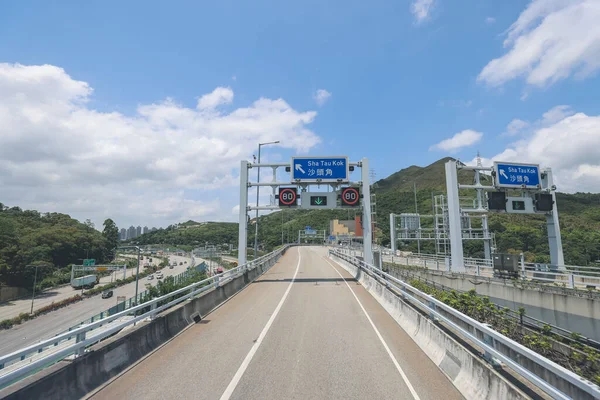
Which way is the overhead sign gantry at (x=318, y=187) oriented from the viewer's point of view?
toward the camera

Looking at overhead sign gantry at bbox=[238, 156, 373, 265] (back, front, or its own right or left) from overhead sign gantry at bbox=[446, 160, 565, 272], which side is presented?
left

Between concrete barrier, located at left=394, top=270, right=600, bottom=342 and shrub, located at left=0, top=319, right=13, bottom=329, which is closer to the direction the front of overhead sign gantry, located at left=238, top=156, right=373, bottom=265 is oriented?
the concrete barrier

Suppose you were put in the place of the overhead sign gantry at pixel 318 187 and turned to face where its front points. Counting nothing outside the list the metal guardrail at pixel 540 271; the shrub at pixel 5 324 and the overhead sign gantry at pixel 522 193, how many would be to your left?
2

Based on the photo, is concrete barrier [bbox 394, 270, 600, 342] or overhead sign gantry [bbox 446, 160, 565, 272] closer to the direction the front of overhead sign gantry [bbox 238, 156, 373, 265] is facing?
the concrete barrier

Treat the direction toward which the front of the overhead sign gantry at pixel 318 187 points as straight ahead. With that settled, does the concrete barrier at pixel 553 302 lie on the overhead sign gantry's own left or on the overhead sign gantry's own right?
on the overhead sign gantry's own left
